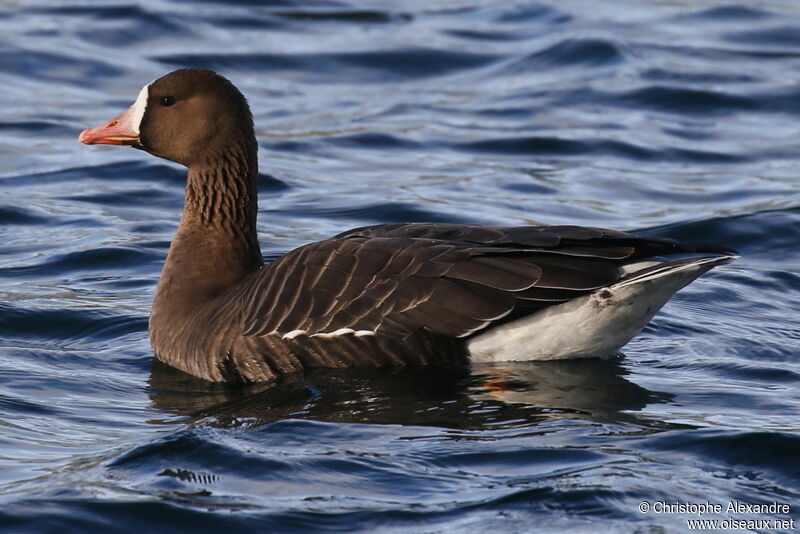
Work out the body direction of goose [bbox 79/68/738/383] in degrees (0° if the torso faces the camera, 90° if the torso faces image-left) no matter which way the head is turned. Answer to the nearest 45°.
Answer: approximately 90°
